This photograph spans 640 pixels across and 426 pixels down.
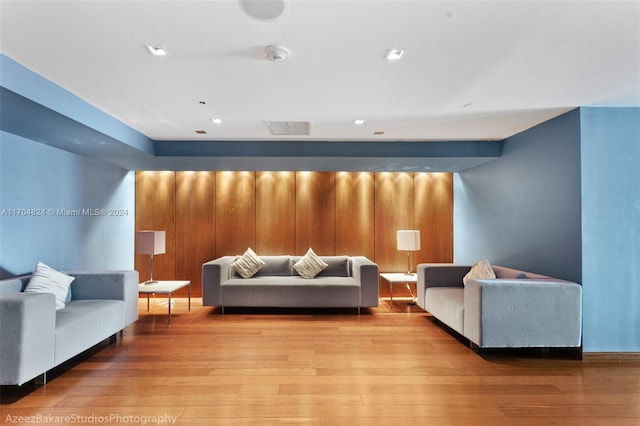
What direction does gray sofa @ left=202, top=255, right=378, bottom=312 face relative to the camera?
toward the camera

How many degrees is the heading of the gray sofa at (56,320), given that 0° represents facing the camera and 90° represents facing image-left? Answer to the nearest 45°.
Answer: approximately 315°

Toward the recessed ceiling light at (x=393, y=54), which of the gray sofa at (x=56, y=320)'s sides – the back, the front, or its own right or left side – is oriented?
front

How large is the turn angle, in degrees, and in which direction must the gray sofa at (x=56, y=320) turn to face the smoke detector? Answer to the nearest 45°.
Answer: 0° — it already faces it

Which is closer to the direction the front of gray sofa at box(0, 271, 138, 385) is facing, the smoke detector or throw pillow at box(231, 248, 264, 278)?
the smoke detector

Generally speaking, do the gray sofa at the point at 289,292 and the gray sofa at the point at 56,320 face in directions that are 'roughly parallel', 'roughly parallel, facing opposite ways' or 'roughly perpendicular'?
roughly perpendicular

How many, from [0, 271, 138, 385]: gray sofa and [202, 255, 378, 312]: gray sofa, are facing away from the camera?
0

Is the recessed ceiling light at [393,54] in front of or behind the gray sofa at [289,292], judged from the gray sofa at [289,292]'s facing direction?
in front

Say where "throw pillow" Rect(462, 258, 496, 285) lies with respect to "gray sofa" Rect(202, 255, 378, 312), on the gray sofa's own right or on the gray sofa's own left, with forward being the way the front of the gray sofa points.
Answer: on the gray sofa's own left

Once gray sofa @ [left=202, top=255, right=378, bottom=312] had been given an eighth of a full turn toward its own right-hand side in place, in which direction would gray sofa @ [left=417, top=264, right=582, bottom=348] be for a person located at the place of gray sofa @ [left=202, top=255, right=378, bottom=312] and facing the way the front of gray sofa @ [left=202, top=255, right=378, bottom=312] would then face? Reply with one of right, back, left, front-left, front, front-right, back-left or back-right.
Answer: left
